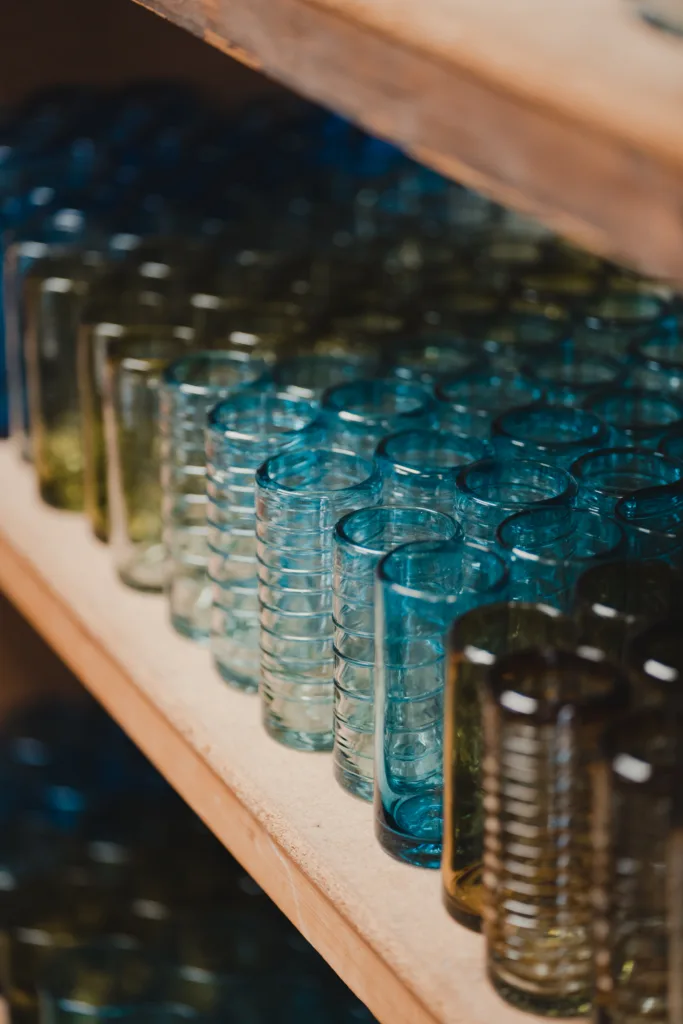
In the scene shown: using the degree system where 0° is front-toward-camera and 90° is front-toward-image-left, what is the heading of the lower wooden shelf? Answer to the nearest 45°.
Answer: approximately 45°

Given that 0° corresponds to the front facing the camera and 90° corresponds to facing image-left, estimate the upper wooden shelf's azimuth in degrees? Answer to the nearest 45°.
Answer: approximately 45°
